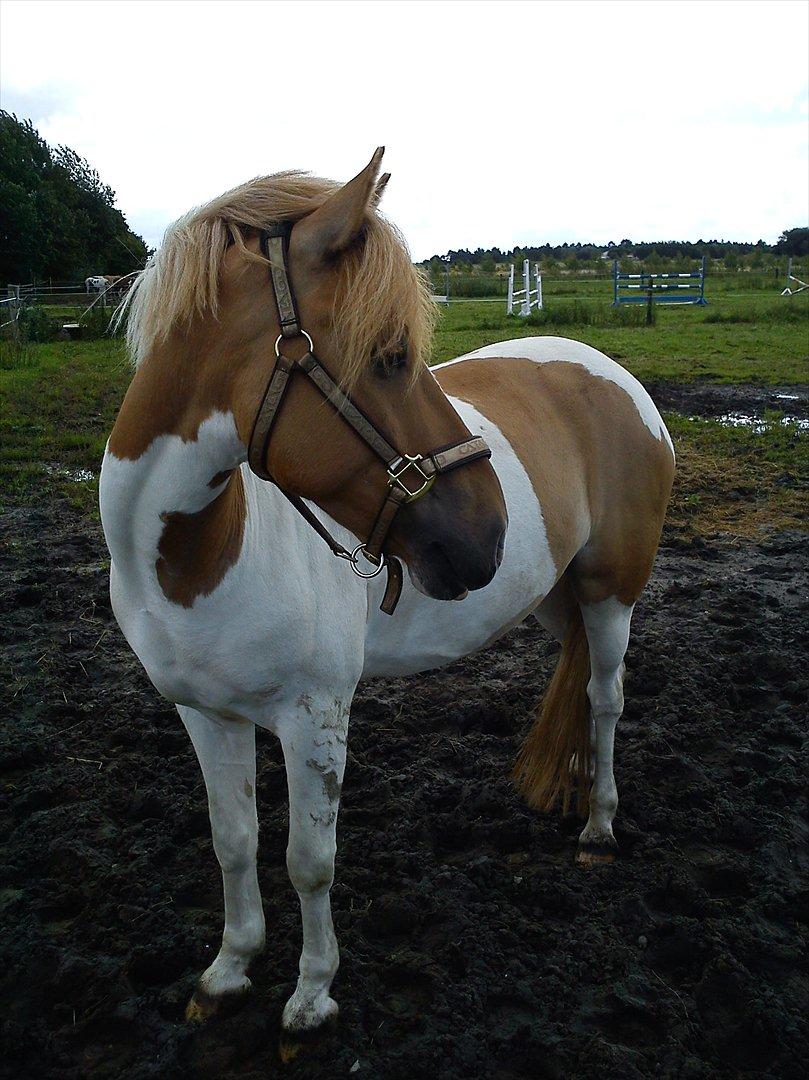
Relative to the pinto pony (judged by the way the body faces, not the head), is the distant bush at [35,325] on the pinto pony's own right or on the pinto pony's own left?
on the pinto pony's own right

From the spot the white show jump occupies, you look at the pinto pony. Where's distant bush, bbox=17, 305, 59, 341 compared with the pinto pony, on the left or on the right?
right

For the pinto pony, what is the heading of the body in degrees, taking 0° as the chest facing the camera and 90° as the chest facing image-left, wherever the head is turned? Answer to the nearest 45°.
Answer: approximately 45°

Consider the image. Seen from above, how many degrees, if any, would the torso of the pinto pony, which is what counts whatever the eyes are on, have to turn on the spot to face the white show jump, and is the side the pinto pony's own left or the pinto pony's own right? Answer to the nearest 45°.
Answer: approximately 135° to the pinto pony's own right
